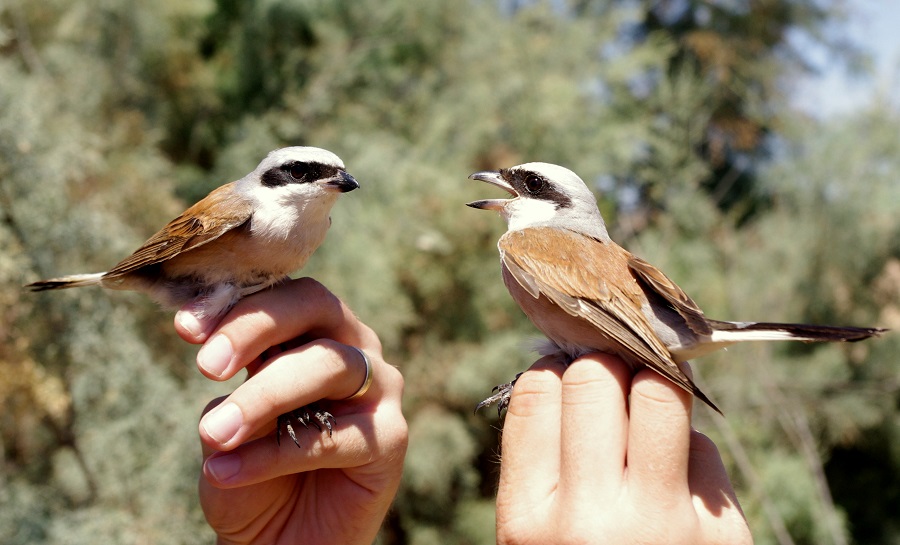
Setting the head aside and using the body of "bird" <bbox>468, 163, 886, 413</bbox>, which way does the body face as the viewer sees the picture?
to the viewer's left

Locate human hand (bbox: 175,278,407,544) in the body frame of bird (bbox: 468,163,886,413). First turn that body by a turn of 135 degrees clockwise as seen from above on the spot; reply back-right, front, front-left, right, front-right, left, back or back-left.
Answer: back

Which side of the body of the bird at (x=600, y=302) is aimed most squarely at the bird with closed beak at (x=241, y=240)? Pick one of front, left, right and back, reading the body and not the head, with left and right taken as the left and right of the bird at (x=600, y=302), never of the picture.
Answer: front
